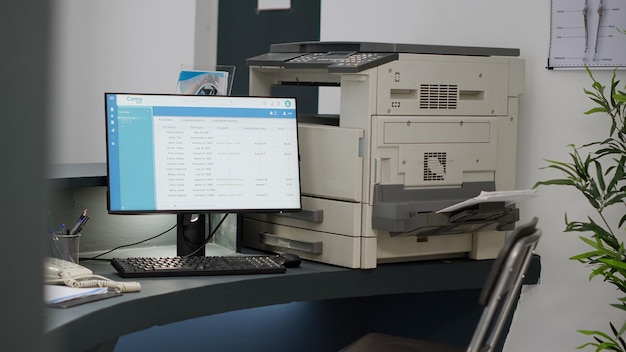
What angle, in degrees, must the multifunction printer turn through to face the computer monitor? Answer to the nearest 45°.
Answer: approximately 45° to its right

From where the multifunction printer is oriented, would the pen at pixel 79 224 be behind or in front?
in front

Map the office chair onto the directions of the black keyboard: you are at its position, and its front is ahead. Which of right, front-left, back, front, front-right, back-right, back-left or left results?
front-left

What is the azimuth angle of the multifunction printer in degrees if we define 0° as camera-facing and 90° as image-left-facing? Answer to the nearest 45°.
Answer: approximately 45°

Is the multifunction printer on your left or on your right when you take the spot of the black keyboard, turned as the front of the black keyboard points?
on your left

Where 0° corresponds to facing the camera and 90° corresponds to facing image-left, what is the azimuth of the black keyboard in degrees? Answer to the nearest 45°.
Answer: approximately 0°

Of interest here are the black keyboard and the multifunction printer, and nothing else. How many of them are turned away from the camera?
0

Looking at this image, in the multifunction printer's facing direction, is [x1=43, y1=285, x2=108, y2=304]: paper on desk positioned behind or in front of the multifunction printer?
in front

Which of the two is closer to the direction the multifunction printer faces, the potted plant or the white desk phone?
the white desk phone
